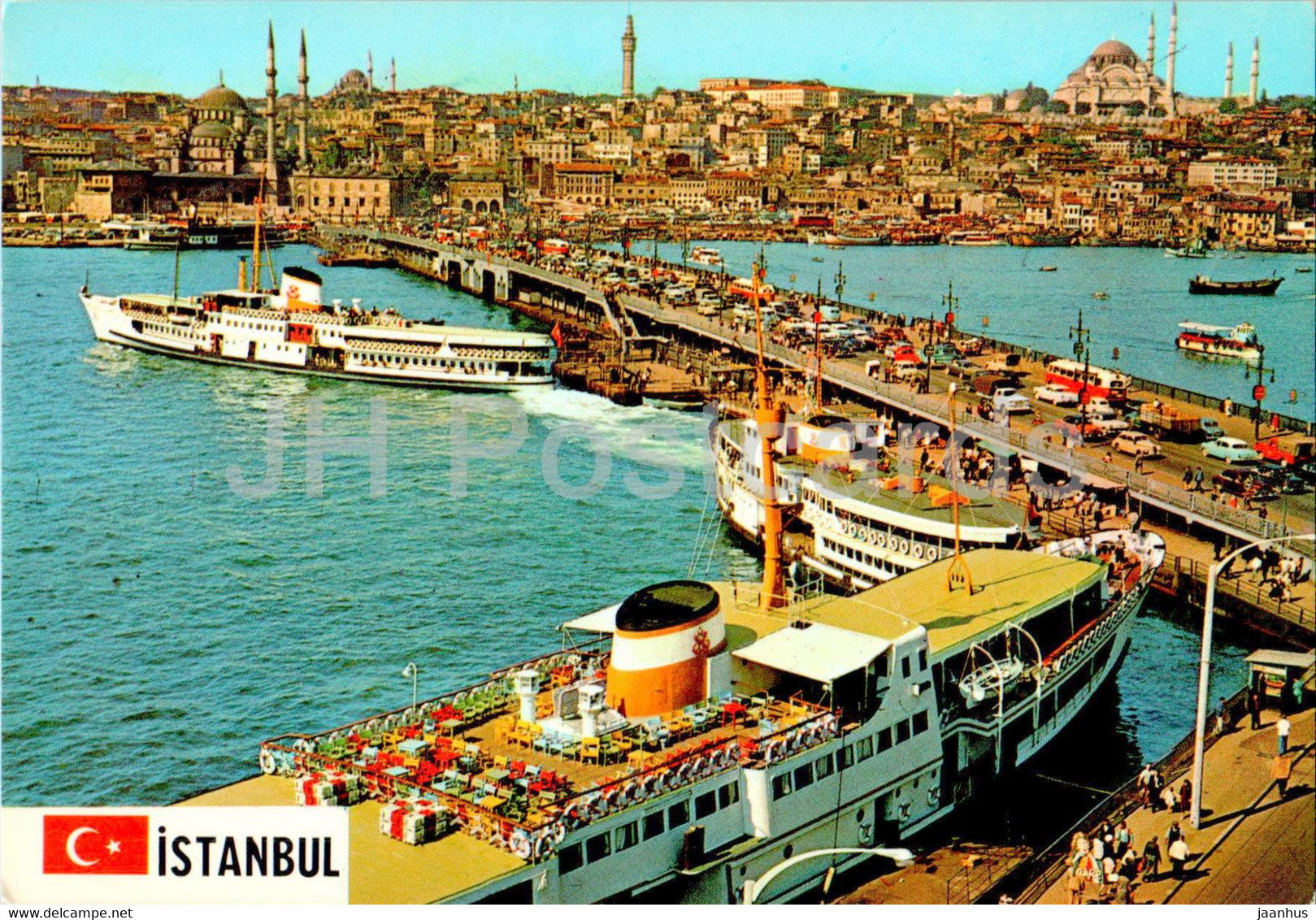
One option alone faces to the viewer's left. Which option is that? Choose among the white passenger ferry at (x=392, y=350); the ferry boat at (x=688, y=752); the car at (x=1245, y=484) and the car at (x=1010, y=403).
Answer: the white passenger ferry

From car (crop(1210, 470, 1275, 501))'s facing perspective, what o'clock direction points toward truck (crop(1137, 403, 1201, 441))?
The truck is roughly at 7 o'clock from the car.

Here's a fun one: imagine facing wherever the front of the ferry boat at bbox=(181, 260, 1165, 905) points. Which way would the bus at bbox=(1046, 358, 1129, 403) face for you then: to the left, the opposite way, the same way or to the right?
to the left

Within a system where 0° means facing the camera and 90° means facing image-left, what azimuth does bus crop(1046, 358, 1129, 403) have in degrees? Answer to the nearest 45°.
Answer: approximately 135°

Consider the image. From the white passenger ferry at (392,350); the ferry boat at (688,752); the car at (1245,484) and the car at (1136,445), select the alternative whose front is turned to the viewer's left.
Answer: the white passenger ferry

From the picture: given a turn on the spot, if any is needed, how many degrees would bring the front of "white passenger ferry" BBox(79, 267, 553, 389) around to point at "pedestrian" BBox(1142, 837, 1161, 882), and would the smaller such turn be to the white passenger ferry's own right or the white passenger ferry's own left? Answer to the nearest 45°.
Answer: approximately 90° to the white passenger ferry's own left

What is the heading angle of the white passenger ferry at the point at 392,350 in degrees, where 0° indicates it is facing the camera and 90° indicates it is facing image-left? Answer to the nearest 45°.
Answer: approximately 90°

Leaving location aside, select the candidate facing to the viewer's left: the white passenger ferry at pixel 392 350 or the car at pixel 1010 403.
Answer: the white passenger ferry

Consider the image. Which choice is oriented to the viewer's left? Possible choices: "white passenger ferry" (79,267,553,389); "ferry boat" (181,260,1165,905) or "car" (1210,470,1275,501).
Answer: the white passenger ferry

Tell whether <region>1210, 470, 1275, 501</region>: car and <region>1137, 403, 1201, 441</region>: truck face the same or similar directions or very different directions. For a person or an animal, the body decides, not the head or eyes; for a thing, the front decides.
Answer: very different directions

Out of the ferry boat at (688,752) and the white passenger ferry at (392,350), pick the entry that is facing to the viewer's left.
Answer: the white passenger ferry
